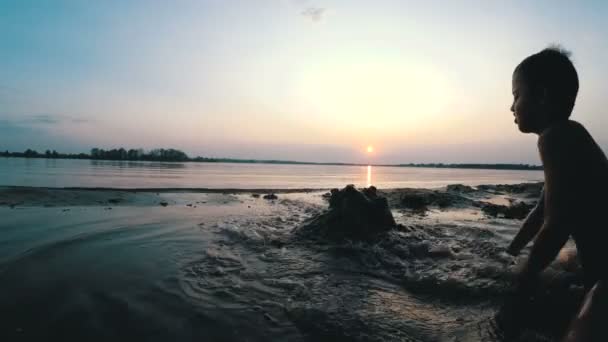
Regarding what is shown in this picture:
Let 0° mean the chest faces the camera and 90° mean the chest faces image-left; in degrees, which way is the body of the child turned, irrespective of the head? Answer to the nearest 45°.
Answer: approximately 90°

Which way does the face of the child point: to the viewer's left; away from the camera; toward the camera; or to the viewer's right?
to the viewer's left
